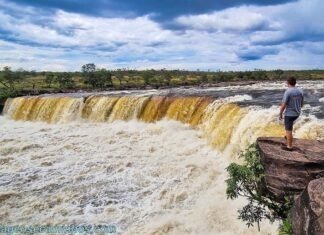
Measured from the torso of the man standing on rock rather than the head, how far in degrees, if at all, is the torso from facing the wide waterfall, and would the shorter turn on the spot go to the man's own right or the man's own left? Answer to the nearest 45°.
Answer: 0° — they already face it

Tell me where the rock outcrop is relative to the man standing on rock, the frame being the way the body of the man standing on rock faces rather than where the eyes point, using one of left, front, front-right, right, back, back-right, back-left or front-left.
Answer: back-left

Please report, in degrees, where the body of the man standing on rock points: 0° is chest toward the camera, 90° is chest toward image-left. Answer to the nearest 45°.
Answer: approximately 135°
